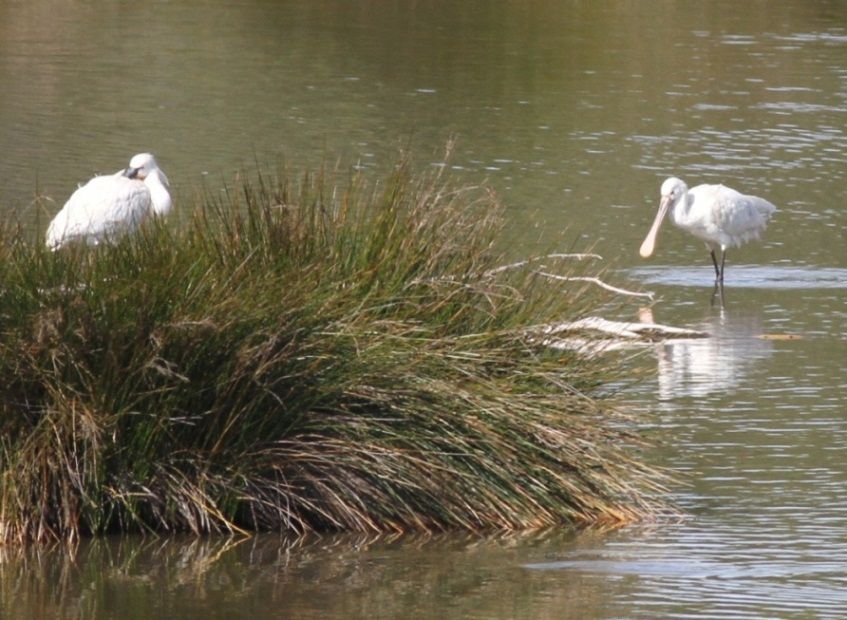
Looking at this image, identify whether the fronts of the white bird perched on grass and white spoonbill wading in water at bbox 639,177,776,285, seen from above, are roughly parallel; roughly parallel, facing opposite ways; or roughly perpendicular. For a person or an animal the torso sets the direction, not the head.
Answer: roughly parallel, facing opposite ways

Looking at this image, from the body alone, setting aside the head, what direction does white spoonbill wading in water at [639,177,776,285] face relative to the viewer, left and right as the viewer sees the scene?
facing to the left of the viewer

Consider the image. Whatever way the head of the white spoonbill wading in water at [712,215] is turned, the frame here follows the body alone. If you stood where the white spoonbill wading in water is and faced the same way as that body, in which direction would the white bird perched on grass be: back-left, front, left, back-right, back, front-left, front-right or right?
front-left

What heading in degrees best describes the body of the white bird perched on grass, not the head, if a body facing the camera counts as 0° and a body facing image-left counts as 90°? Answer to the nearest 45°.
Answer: approximately 270°

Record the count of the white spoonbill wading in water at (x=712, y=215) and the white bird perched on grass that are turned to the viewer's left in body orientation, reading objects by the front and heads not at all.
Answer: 1
